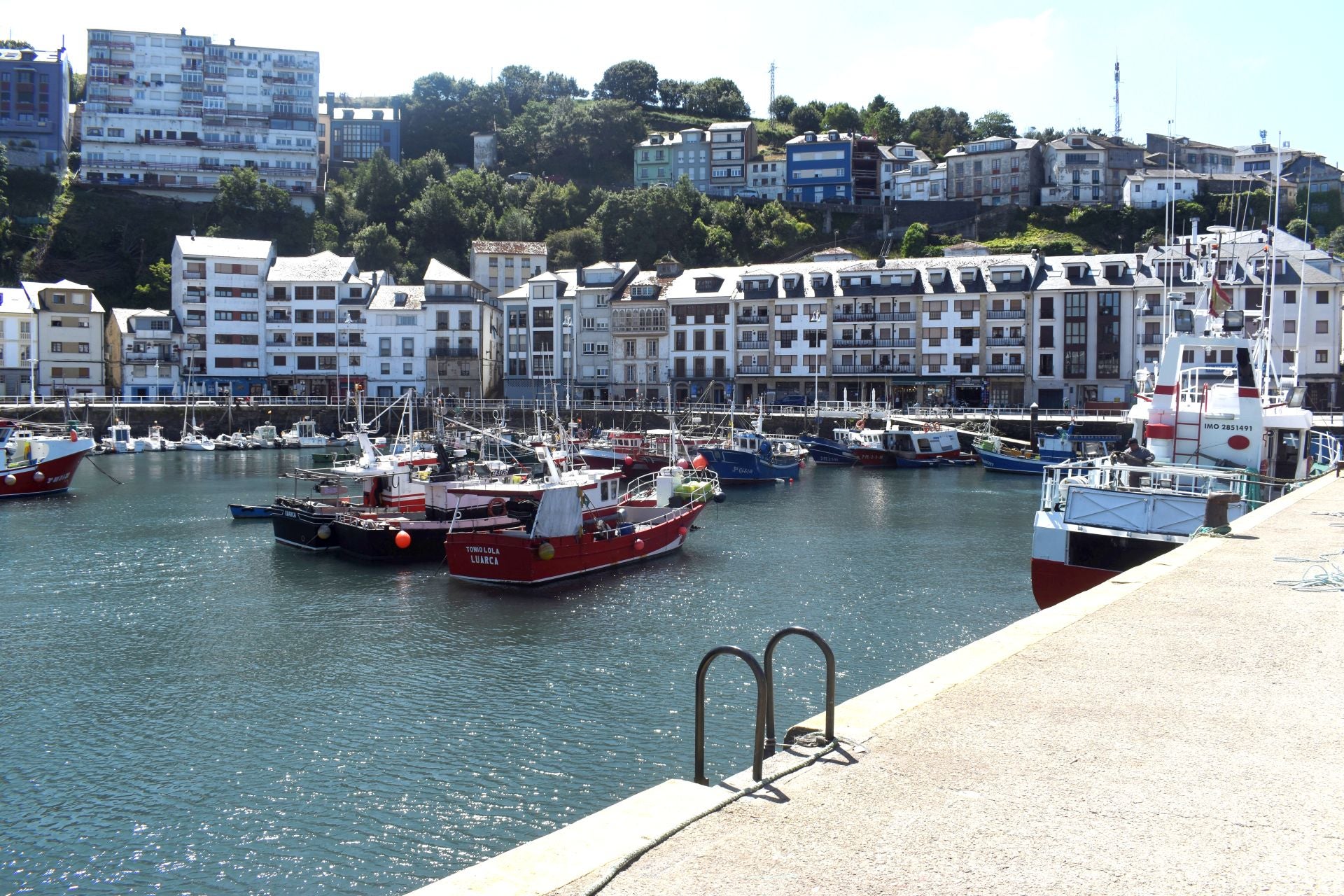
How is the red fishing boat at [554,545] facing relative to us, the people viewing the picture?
facing away from the viewer and to the right of the viewer

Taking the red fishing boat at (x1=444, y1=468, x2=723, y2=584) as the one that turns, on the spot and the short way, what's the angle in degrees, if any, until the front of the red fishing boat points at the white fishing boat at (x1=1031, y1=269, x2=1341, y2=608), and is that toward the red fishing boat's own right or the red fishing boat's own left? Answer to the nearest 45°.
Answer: approximately 90° to the red fishing boat's own right
